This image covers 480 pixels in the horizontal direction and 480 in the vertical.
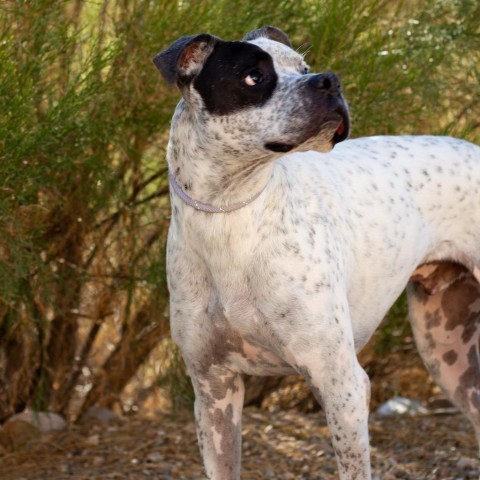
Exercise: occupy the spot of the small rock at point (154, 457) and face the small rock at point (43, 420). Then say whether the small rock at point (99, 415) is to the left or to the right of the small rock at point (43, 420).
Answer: right

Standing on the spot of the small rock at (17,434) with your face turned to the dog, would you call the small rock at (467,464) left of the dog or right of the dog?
left

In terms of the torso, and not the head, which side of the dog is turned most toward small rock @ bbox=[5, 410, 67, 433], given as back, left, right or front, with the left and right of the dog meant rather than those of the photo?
right

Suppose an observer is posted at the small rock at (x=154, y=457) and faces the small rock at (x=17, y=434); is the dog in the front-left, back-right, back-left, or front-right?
back-left

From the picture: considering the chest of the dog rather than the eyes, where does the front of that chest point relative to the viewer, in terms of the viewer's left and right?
facing the viewer and to the left of the viewer

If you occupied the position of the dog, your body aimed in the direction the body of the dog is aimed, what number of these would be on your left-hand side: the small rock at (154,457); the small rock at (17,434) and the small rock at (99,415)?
0

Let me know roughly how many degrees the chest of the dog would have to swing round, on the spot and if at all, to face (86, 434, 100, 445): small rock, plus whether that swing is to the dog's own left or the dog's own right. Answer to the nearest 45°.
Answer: approximately 90° to the dog's own right

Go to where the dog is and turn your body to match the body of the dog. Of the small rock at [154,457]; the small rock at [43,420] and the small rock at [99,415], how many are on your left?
0

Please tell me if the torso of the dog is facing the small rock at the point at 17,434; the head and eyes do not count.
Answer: no

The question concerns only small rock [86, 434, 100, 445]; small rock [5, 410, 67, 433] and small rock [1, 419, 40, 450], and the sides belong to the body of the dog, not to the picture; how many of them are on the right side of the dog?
3

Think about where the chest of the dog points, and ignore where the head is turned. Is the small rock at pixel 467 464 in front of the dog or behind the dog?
behind

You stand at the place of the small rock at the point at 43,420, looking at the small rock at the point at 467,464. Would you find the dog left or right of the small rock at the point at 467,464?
right

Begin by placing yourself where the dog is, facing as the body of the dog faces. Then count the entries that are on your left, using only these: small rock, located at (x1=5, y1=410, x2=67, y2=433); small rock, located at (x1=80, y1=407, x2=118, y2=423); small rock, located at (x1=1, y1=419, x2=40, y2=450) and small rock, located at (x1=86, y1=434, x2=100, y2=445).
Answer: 0

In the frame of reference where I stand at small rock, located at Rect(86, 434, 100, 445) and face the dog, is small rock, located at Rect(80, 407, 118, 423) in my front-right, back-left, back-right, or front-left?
back-left

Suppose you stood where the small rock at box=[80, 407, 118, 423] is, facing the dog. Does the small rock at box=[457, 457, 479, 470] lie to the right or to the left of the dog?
left

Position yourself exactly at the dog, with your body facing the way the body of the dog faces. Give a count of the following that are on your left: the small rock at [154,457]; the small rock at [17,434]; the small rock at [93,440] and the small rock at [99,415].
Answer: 0
